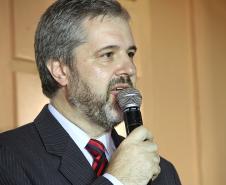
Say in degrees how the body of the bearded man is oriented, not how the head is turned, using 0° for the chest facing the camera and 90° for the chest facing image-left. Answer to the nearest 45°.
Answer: approximately 315°

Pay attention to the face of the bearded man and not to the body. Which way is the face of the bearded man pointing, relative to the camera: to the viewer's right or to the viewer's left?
to the viewer's right
